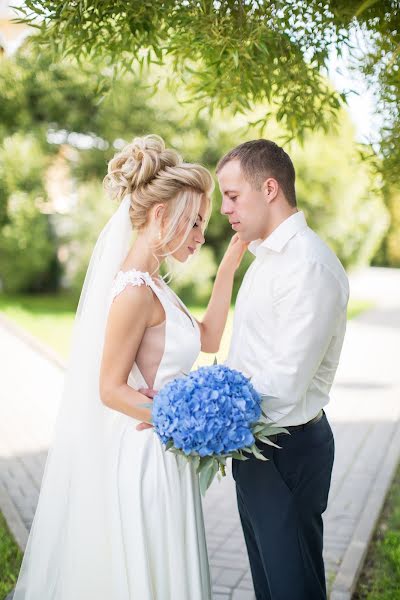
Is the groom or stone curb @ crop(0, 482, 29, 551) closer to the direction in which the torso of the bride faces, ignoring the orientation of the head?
the groom

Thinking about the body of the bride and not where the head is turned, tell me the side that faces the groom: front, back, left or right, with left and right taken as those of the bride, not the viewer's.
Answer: front

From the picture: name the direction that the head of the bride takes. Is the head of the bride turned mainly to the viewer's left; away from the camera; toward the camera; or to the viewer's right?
to the viewer's right

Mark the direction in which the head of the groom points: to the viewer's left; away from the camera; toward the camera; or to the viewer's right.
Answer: to the viewer's left

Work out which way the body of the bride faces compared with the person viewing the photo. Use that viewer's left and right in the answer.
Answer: facing to the right of the viewer

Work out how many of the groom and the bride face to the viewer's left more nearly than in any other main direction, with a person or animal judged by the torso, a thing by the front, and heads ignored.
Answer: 1

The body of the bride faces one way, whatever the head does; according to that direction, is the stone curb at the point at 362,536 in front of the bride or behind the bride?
in front

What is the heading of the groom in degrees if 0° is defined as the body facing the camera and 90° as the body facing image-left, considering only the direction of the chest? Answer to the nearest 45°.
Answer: approximately 90°

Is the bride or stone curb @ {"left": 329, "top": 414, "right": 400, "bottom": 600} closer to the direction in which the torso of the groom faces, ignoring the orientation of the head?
the bride
